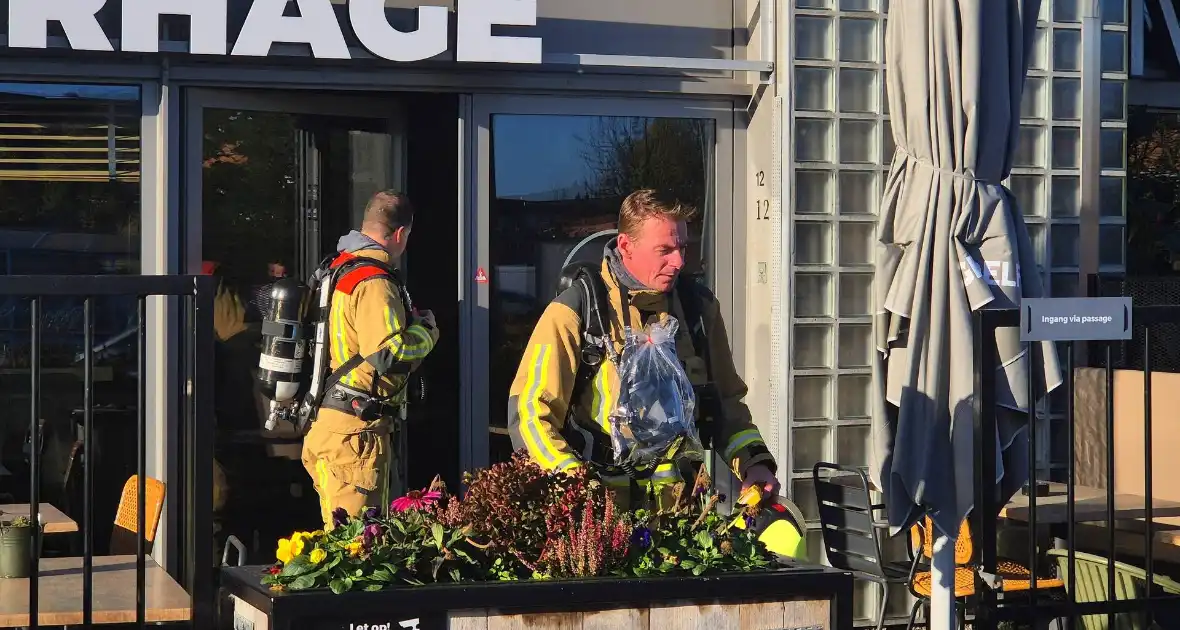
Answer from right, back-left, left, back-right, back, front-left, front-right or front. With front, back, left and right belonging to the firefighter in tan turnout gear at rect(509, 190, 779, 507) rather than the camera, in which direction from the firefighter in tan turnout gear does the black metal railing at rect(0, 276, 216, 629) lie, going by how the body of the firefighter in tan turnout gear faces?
right

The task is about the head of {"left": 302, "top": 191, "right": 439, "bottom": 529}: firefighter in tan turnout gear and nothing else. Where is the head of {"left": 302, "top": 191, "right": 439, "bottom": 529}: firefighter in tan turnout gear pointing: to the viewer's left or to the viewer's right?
to the viewer's right

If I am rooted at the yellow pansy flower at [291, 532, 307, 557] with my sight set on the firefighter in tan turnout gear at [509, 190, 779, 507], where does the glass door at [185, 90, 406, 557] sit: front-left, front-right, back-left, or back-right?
front-left

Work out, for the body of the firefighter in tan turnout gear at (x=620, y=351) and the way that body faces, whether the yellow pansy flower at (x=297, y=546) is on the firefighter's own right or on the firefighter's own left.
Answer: on the firefighter's own right

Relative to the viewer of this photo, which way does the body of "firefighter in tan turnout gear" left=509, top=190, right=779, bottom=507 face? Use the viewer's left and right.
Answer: facing the viewer and to the right of the viewer

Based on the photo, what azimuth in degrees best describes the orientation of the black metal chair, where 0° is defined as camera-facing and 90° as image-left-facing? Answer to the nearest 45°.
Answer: approximately 225°

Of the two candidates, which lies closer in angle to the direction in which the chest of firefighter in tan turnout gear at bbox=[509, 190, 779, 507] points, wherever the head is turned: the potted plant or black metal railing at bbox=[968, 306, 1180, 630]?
the black metal railing

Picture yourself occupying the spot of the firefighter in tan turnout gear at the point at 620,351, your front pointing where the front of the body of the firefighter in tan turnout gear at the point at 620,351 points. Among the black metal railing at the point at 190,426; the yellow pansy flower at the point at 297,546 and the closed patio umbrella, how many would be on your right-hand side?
2

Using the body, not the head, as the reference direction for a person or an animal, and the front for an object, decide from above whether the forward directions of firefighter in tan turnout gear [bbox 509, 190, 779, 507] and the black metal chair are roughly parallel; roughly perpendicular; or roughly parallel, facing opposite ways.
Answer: roughly perpendicular

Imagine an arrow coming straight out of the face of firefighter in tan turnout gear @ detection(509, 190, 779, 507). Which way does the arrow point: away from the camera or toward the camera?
toward the camera

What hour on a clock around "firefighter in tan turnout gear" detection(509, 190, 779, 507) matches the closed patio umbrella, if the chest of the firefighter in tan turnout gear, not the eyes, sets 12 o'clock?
The closed patio umbrella is roughly at 10 o'clock from the firefighter in tan turnout gear.

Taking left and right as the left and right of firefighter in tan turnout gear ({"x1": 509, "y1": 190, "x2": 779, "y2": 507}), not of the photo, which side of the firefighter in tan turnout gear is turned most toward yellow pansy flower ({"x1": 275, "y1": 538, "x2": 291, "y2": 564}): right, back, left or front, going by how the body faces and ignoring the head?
right

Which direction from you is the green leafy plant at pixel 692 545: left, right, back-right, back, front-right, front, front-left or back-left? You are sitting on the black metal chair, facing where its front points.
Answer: back-right

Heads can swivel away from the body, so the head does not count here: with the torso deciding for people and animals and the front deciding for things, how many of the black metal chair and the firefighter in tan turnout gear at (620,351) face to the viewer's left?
0

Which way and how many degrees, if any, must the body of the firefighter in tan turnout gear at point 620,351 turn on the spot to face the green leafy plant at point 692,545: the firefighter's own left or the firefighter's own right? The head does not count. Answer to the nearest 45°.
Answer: approximately 45° to the firefighter's own right

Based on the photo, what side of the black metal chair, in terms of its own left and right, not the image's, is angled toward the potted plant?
back

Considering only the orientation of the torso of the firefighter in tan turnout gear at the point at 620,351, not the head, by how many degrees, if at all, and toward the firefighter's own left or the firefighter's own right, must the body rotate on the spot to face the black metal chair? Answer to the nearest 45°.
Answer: approximately 90° to the firefighter's own left
